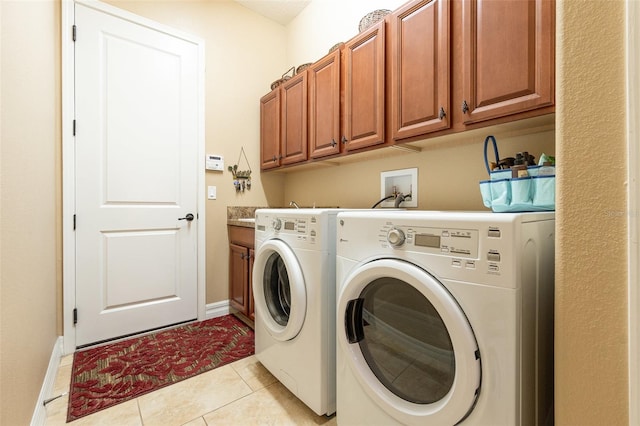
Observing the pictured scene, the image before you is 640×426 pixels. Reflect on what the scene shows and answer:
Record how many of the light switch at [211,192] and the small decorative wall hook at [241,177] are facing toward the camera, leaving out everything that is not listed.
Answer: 2

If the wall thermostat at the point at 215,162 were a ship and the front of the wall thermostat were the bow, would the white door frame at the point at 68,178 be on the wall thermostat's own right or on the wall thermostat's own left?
on the wall thermostat's own right

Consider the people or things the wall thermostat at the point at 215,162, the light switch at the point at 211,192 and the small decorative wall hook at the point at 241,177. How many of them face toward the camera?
3

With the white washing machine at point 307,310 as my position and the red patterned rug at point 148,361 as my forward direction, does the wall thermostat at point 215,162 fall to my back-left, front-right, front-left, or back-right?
front-right

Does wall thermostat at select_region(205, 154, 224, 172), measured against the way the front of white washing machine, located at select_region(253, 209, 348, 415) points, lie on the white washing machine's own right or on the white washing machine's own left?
on the white washing machine's own right

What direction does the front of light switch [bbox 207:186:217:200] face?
toward the camera

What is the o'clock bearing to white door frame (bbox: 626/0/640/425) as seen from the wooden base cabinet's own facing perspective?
The white door frame is roughly at 10 o'clock from the wooden base cabinet.

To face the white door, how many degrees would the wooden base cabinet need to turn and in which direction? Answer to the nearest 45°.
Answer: approximately 45° to its right

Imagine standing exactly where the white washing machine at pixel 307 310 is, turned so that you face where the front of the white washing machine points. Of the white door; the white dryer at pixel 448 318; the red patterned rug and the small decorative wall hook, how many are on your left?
1

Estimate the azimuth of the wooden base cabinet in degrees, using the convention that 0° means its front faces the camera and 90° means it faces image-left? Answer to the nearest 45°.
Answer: approximately 45°

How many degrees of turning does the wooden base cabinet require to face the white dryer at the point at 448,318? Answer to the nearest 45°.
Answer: approximately 45° to its left

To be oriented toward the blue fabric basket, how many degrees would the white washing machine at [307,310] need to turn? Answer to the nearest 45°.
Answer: approximately 135° to its left

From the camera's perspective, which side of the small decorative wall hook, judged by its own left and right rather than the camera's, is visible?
front

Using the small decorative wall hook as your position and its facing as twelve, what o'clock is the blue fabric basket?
The blue fabric basket is roughly at 11 o'clock from the small decorative wall hook.

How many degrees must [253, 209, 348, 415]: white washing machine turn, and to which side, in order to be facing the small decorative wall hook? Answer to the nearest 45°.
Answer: approximately 135° to its right

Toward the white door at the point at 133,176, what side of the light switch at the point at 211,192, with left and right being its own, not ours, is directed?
right
